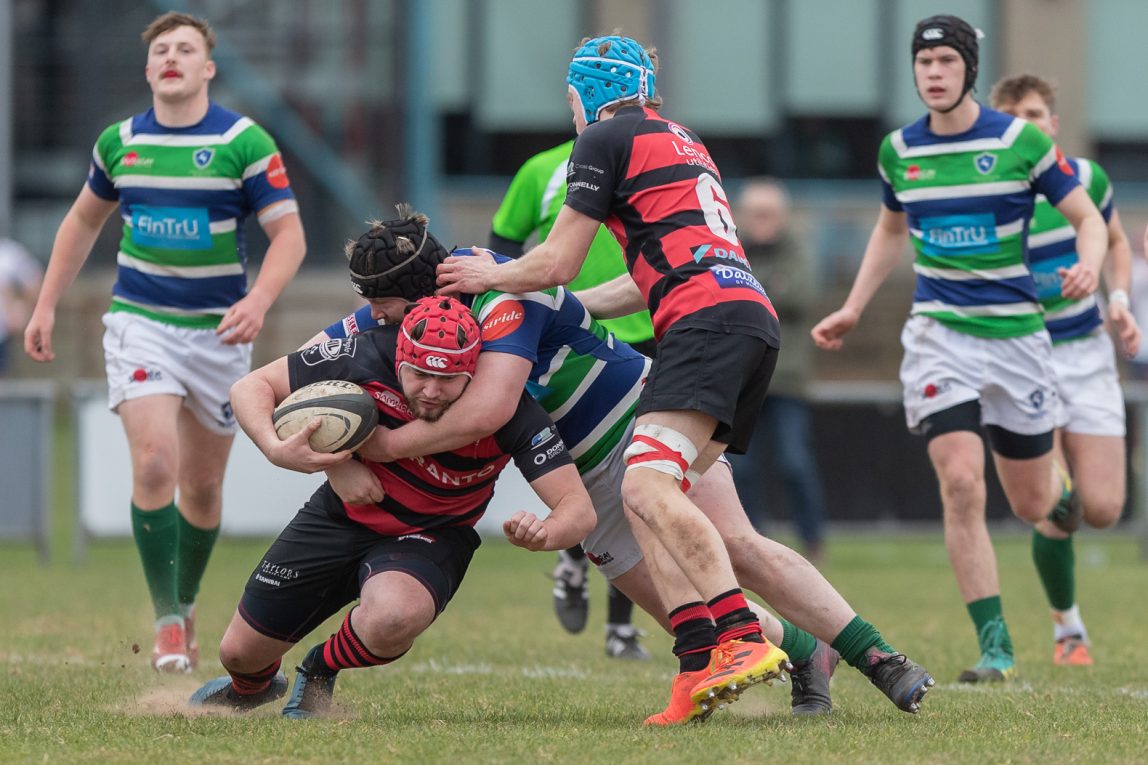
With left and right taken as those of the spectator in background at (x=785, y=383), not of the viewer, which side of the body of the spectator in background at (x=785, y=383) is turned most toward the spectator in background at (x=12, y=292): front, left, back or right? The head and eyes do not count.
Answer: right

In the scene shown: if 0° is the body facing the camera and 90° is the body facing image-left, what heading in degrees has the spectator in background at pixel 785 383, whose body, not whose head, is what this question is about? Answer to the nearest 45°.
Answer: approximately 45°
